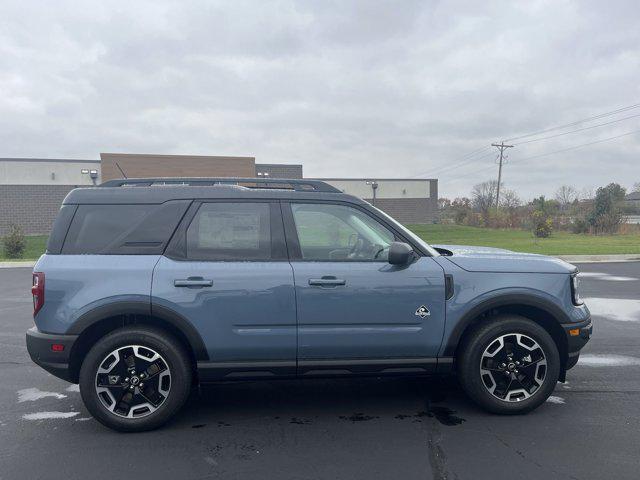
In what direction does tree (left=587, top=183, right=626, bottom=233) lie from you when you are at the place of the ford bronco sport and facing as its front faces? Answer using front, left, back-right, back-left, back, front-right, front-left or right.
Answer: front-left

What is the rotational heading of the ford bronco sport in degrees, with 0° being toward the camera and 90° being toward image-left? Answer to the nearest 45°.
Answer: approximately 270°
